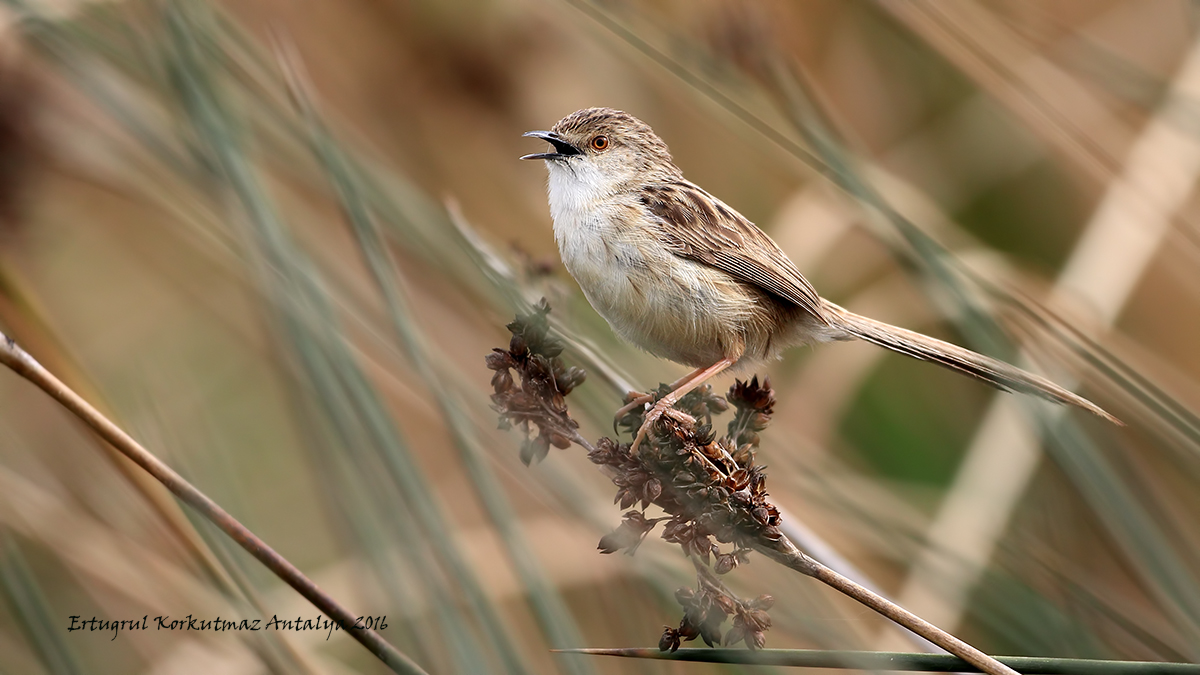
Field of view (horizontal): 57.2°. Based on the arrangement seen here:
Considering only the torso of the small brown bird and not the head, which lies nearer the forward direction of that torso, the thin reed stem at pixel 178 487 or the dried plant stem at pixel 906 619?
the thin reed stem

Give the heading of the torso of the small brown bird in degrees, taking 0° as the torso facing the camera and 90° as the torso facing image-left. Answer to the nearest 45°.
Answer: approximately 90°

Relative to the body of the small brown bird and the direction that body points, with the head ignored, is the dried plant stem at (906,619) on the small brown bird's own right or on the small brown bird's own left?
on the small brown bird's own left
